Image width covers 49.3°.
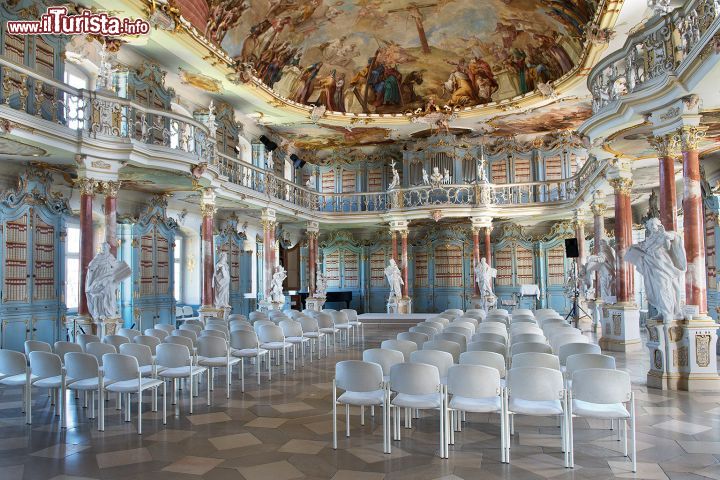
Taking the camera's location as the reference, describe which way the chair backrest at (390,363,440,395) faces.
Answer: facing away from the viewer

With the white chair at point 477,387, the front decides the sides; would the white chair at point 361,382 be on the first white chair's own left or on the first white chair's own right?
on the first white chair's own left

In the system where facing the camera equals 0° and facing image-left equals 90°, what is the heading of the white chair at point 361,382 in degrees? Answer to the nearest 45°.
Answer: approximately 180°

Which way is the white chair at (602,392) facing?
away from the camera

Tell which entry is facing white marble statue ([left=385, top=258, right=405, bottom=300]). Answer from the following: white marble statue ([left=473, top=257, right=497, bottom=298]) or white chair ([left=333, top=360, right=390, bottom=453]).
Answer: the white chair

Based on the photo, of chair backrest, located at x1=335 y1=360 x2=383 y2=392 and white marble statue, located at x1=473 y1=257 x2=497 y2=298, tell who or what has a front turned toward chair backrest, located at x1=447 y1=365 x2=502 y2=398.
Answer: the white marble statue

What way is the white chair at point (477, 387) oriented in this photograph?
away from the camera

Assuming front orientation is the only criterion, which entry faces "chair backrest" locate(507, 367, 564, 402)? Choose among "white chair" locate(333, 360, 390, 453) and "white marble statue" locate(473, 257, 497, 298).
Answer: the white marble statue

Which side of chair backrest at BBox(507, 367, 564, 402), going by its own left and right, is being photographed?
back

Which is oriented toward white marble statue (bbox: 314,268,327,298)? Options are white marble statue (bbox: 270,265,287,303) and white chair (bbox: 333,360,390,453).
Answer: the white chair

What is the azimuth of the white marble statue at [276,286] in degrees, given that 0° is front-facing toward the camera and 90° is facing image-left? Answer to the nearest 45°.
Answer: approximately 315°

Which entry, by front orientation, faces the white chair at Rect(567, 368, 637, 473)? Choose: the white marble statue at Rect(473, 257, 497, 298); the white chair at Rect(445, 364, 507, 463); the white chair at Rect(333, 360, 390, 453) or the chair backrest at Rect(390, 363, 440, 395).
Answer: the white marble statue

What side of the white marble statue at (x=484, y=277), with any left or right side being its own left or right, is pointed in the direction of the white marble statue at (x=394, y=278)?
right

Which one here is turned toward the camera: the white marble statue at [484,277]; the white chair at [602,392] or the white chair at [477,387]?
the white marble statue
